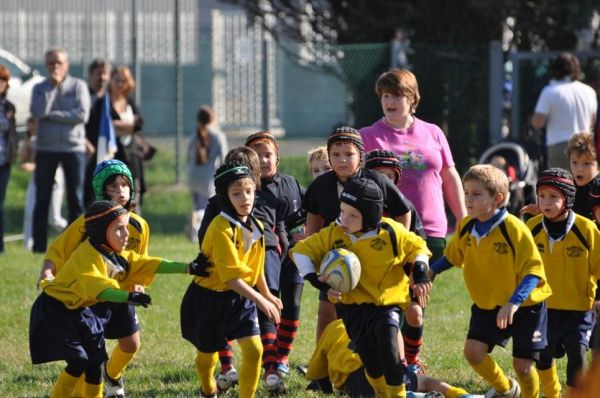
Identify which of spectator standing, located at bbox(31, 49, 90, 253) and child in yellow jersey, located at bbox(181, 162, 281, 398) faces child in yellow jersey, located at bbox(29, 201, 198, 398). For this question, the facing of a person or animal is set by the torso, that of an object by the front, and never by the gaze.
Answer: the spectator standing

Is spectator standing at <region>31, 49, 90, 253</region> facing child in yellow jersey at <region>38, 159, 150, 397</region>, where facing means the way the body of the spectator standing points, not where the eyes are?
yes

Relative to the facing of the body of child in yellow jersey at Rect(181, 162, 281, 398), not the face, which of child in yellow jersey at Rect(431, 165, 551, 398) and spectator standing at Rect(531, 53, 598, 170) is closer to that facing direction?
the child in yellow jersey

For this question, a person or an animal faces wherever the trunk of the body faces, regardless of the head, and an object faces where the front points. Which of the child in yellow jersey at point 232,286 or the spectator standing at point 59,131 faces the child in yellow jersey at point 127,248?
the spectator standing

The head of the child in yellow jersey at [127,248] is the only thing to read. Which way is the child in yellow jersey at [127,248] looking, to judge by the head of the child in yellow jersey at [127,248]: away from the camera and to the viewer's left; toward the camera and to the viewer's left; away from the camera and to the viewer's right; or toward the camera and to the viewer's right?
toward the camera and to the viewer's right

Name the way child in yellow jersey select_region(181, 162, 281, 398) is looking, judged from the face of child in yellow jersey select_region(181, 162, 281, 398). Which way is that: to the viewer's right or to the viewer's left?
to the viewer's right

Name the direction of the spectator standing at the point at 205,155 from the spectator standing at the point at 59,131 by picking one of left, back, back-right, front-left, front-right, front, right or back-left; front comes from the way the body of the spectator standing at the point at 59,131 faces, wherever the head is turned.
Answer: back-left

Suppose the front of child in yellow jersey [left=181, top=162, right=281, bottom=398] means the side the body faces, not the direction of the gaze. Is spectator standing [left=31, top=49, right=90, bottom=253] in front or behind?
behind
